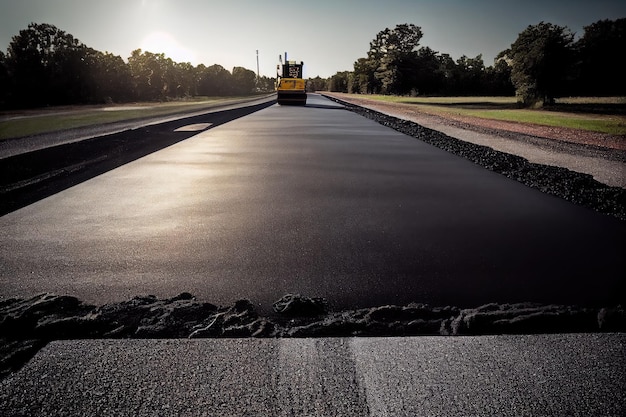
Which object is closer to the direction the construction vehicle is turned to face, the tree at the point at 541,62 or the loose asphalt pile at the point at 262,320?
the loose asphalt pile

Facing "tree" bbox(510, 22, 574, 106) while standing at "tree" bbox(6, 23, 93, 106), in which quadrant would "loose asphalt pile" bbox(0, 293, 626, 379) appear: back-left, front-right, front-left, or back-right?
front-right

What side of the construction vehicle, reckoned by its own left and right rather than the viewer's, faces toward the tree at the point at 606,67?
left

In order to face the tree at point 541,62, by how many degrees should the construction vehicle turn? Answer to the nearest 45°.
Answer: approximately 90° to its left

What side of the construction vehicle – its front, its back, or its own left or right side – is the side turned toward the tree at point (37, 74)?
right

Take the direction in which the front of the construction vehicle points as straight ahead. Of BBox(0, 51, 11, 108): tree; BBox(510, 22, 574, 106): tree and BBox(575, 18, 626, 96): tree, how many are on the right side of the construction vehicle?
1

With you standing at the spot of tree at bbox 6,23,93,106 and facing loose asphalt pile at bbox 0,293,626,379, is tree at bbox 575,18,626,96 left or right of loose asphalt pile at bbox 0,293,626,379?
left

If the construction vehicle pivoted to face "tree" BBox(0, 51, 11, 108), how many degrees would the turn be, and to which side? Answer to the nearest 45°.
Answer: approximately 90° to its right

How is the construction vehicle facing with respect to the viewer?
toward the camera

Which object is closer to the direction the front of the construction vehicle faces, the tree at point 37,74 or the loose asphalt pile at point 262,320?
the loose asphalt pile

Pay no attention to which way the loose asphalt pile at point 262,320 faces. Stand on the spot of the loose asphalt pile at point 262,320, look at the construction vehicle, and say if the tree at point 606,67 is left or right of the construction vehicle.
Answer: right

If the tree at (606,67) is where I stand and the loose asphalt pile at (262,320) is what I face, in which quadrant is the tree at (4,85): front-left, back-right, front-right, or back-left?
front-right

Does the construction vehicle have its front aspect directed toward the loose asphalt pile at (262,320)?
yes
